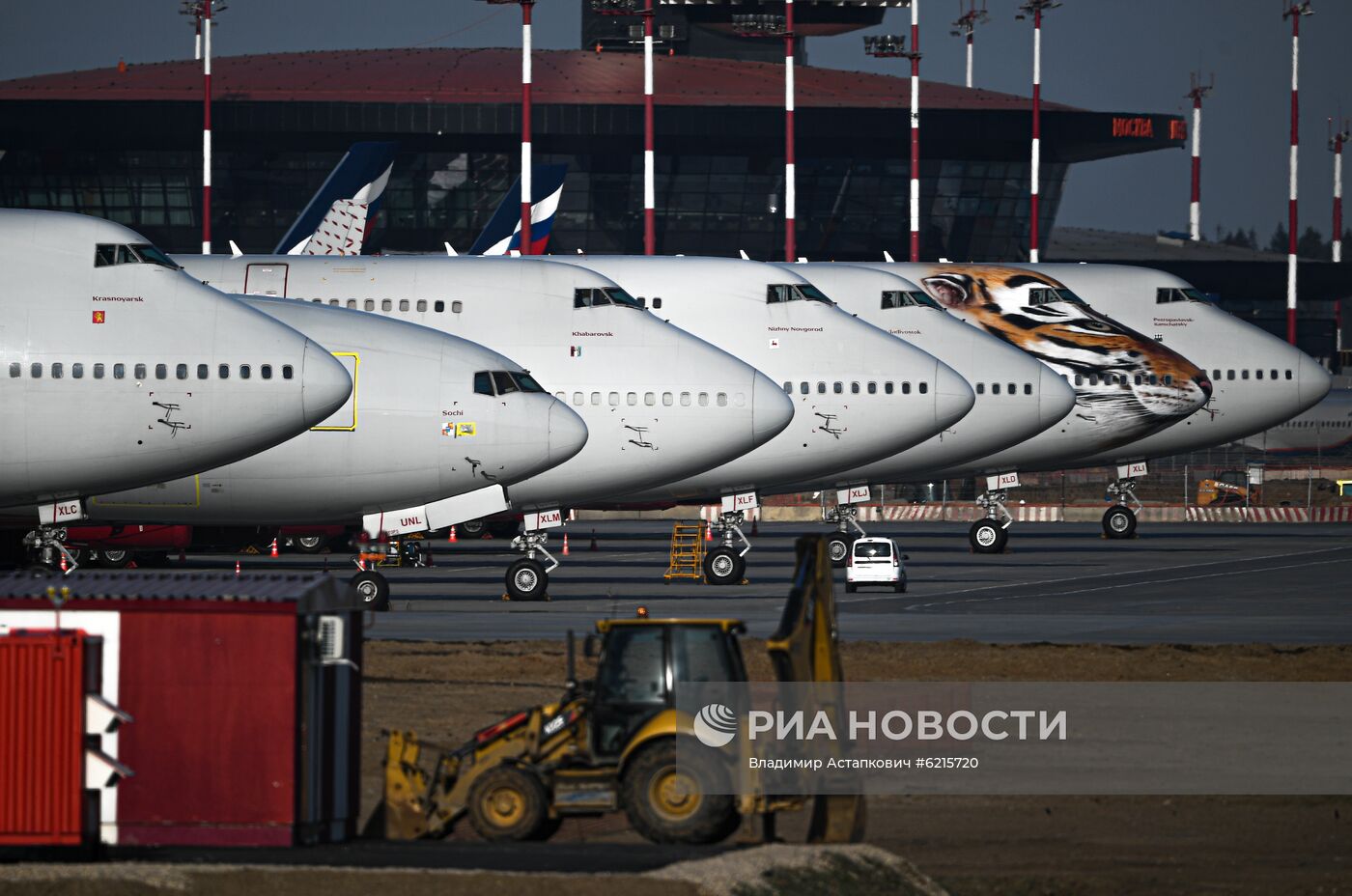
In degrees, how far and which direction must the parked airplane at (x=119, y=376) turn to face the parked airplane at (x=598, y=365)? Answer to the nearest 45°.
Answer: approximately 45° to its left

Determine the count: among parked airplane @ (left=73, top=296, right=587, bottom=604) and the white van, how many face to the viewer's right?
1

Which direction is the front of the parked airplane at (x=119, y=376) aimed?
to the viewer's right

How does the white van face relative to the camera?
away from the camera

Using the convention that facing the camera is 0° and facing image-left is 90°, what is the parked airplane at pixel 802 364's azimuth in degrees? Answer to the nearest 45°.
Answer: approximately 270°

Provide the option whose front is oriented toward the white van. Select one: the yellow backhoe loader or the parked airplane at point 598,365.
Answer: the parked airplane

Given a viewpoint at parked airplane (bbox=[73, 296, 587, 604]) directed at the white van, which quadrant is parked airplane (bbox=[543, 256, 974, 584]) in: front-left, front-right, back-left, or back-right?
front-left

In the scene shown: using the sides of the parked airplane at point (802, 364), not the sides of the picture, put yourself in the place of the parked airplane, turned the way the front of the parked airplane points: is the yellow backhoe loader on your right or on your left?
on your right

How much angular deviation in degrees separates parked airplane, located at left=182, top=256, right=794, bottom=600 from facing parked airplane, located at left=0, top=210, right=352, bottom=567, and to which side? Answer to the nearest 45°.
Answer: approximately 135° to its right

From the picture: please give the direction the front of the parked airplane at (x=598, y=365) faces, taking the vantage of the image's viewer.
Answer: facing to the right of the viewer

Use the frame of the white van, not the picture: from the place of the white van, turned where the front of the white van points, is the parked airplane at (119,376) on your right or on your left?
on your left

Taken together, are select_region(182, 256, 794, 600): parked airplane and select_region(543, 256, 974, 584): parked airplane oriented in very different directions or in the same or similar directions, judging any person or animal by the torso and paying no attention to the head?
same or similar directions

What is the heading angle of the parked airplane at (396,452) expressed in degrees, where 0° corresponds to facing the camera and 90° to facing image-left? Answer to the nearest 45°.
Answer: approximately 270°

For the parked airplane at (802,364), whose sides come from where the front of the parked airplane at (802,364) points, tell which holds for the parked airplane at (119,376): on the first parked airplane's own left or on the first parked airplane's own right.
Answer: on the first parked airplane's own right

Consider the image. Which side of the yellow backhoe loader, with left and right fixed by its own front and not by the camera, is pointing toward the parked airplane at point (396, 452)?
right

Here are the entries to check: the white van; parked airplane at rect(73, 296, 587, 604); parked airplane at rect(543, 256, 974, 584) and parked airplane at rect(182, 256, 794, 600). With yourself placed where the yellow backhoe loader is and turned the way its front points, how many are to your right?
4

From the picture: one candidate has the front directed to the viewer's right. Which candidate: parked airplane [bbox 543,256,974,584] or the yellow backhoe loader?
the parked airplane

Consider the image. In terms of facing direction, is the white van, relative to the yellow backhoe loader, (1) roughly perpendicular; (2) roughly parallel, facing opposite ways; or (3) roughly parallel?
roughly perpendicular

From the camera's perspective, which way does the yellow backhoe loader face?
to the viewer's left
